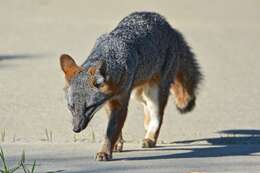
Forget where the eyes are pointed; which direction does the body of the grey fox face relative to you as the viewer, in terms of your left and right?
facing the viewer and to the left of the viewer
